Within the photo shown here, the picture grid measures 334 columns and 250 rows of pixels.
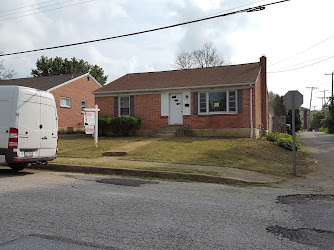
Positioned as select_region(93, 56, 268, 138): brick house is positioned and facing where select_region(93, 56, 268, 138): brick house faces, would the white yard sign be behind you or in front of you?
in front

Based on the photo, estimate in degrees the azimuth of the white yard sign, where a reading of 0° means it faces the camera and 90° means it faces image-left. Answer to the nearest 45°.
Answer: approximately 0°

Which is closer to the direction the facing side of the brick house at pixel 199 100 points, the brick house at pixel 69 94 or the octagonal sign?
the octagonal sign

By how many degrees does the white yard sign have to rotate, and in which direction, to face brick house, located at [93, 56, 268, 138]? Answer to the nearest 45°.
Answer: approximately 135° to its left

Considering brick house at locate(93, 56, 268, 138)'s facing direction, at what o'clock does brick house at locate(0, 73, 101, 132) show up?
brick house at locate(0, 73, 101, 132) is roughly at 4 o'clock from brick house at locate(93, 56, 268, 138).

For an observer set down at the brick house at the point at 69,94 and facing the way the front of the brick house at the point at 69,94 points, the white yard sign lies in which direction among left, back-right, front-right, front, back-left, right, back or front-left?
front-left

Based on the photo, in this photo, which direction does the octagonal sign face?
away from the camera

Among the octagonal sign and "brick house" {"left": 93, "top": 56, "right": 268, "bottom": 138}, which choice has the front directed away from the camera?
the octagonal sign

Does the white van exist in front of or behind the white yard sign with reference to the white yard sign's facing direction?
in front

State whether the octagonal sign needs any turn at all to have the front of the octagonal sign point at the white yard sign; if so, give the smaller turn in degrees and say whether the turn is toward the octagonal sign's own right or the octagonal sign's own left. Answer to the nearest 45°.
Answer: approximately 90° to the octagonal sign's own left

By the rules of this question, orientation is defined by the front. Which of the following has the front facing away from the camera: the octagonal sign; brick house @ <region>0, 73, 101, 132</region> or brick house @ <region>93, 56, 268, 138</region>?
the octagonal sign

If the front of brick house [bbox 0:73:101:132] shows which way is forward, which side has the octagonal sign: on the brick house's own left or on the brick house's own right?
on the brick house's own left

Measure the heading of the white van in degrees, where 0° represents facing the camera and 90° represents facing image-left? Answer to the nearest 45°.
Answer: approximately 135°
